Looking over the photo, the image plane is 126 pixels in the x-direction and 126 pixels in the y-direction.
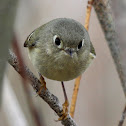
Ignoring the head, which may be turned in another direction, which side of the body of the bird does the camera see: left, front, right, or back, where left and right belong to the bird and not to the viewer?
front
